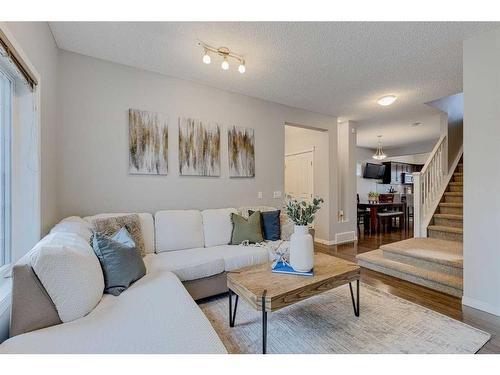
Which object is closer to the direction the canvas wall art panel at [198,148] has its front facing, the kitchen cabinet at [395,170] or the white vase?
the white vase

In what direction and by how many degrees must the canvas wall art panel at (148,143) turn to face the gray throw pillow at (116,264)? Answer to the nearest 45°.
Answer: approximately 45° to its right

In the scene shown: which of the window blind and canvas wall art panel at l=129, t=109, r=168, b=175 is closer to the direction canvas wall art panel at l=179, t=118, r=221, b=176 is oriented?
the window blind

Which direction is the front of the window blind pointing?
to the viewer's right

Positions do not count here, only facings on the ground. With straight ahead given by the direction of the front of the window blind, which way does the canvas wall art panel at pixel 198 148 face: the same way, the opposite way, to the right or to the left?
to the right

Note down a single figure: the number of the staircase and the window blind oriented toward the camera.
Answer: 1

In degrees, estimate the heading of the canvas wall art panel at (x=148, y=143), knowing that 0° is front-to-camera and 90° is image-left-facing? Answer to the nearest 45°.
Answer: approximately 315°

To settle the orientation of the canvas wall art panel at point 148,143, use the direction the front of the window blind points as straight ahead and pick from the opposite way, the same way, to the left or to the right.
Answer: to the right

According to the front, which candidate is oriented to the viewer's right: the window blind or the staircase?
the window blind
